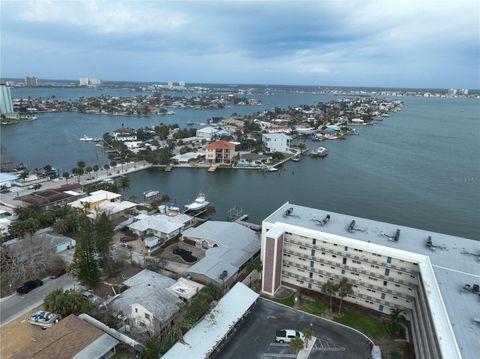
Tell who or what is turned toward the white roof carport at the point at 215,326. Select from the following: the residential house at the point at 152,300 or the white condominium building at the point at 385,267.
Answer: the white condominium building

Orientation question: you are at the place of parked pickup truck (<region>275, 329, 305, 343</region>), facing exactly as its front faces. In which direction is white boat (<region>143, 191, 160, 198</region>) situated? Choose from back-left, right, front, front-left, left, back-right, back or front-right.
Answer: back-left

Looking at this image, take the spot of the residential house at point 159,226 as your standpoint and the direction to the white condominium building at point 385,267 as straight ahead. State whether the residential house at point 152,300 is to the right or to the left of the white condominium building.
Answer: right

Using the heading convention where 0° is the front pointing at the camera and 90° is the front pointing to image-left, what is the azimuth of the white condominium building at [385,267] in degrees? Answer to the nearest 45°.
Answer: approximately 45°

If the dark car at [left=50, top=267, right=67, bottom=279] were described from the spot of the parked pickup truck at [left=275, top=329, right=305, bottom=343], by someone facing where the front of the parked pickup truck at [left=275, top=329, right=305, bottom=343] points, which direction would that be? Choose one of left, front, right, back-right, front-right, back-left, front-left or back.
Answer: back

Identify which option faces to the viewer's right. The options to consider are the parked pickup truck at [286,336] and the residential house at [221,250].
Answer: the parked pickup truck

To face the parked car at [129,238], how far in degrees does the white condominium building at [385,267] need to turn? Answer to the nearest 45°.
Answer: approximately 45° to its right

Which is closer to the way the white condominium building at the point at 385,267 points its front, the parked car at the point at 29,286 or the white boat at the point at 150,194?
the parked car

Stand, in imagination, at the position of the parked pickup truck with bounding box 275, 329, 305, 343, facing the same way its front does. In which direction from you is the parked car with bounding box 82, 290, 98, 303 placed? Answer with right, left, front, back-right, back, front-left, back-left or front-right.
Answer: back

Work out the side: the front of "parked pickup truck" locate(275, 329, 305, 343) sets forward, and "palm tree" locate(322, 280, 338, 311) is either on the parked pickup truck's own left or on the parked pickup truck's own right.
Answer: on the parked pickup truck's own left

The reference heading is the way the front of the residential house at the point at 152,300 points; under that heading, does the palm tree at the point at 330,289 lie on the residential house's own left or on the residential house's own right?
on the residential house's own left

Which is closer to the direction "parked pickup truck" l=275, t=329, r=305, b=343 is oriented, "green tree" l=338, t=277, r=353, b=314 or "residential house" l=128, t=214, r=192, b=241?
the green tree

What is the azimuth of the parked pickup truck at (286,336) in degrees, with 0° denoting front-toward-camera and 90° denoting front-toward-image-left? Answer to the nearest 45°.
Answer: approximately 270°

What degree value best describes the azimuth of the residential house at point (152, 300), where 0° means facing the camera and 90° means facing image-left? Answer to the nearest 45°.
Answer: approximately 45°
